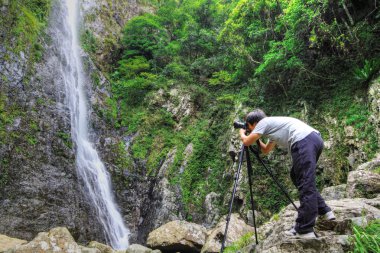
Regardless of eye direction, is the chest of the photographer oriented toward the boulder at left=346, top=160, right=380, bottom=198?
no

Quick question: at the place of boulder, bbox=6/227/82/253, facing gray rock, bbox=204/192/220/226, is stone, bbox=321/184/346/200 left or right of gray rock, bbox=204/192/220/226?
right

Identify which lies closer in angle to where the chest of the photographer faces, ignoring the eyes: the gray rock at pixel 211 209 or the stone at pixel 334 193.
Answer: the gray rock

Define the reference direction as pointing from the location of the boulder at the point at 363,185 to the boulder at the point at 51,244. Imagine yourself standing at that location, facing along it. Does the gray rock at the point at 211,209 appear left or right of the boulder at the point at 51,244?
right

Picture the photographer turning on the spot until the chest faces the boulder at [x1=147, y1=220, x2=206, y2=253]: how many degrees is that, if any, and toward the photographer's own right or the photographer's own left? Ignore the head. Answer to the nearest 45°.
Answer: approximately 45° to the photographer's own right

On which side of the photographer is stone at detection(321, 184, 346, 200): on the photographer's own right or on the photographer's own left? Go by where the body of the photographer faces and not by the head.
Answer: on the photographer's own right

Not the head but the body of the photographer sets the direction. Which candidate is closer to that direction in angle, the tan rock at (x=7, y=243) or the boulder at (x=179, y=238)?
the tan rock

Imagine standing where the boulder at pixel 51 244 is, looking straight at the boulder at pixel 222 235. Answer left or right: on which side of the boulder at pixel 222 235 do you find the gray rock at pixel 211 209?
left

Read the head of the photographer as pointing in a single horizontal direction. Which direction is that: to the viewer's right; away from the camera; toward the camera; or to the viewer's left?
to the viewer's left

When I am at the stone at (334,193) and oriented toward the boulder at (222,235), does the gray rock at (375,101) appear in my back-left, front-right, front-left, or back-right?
back-right

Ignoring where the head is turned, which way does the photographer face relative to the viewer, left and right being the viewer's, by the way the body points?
facing to the left of the viewer

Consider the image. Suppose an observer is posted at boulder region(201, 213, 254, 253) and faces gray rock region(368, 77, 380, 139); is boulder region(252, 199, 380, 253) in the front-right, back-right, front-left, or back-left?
front-right
